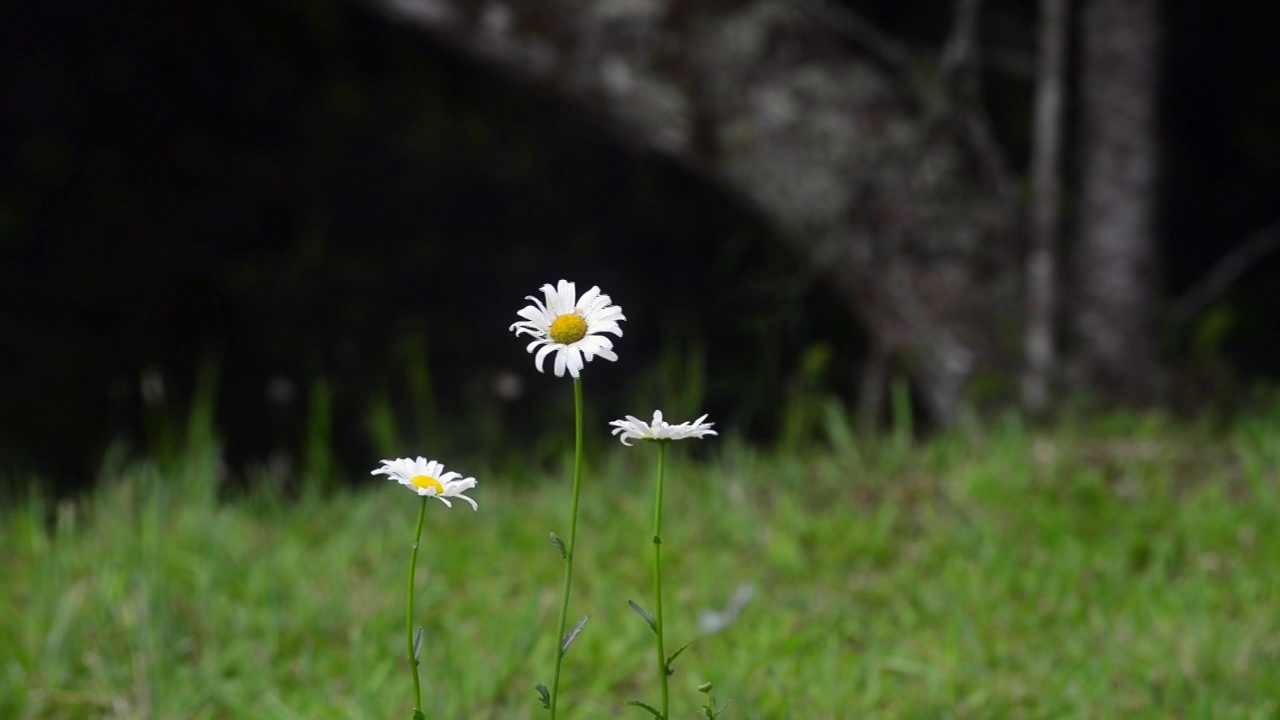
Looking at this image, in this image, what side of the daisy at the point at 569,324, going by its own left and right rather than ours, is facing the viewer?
front

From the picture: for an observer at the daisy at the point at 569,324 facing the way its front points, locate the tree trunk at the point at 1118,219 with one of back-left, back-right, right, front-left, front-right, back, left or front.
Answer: back-left

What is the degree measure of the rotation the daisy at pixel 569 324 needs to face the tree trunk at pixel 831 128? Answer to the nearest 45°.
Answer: approximately 180°

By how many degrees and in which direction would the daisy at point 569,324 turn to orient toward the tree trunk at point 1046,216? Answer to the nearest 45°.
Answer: approximately 135° to its left
